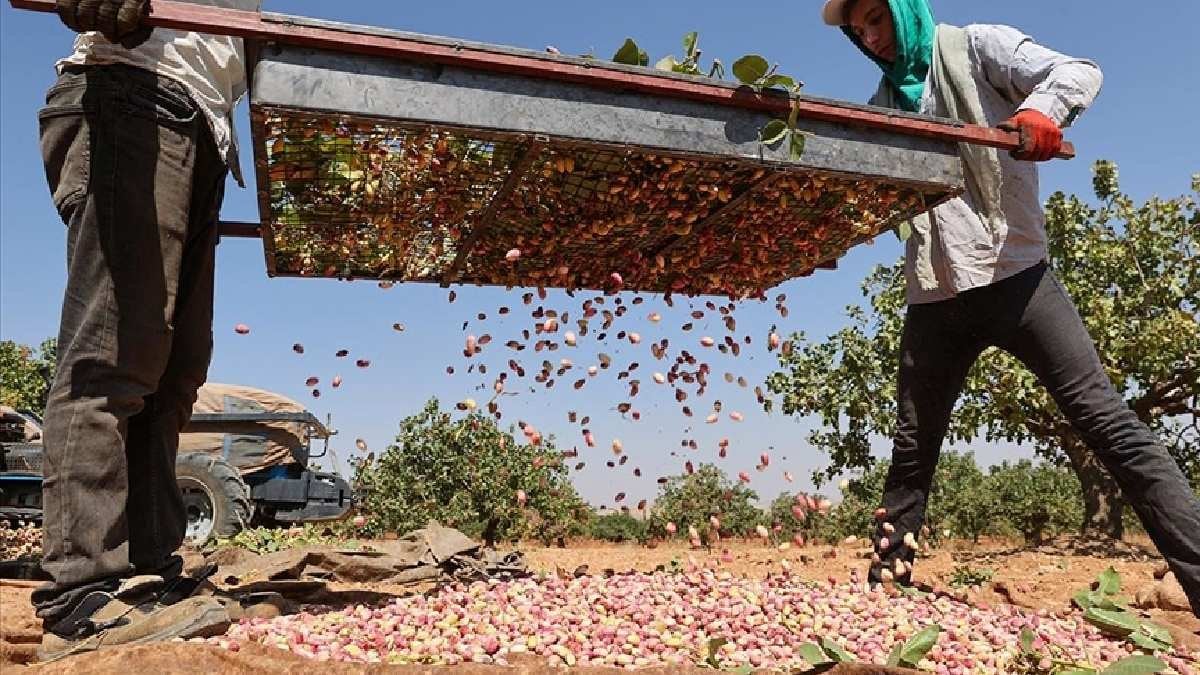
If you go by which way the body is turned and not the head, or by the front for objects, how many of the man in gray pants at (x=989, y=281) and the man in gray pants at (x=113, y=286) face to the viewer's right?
1

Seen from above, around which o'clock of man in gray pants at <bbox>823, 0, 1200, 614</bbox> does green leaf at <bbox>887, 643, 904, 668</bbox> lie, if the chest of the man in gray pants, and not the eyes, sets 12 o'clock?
The green leaf is roughly at 11 o'clock from the man in gray pants.

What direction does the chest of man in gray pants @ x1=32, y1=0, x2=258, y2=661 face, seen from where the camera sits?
to the viewer's right

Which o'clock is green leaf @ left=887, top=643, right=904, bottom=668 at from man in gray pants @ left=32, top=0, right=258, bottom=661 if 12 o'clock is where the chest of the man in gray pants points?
The green leaf is roughly at 1 o'clock from the man in gray pants.

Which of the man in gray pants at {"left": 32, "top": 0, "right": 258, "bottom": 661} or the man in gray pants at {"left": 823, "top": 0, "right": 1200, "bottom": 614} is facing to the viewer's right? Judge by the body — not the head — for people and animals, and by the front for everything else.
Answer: the man in gray pants at {"left": 32, "top": 0, "right": 258, "bottom": 661}
